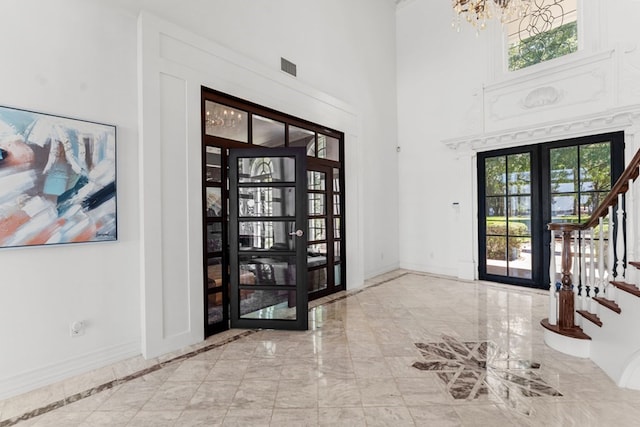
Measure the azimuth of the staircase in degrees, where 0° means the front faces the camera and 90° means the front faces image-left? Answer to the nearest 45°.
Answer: approximately 135°

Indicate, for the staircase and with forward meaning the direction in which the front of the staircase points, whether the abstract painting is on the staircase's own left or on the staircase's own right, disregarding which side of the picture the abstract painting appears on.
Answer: on the staircase's own left

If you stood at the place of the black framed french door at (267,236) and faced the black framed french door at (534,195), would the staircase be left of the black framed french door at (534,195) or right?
right

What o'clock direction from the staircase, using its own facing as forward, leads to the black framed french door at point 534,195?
The black framed french door is roughly at 1 o'clock from the staircase.
